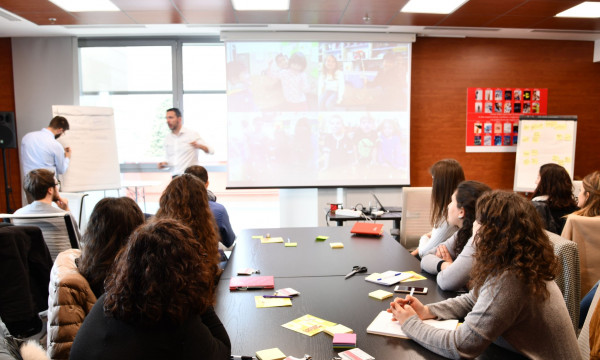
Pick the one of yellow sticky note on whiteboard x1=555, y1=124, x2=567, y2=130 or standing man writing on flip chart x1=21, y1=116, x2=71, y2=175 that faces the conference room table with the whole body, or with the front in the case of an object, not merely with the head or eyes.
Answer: the yellow sticky note on whiteboard

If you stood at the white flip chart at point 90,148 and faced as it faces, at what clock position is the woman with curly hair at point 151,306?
The woman with curly hair is roughly at 12 o'clock from the white flip chart.

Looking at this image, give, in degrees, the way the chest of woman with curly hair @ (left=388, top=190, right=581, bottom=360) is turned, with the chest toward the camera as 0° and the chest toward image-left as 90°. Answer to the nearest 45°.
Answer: approximately 135°

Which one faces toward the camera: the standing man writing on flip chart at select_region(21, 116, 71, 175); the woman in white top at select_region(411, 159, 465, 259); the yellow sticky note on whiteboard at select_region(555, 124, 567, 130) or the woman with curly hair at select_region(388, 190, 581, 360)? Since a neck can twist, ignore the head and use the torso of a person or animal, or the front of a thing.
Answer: the yellow sticky note on whiteboard

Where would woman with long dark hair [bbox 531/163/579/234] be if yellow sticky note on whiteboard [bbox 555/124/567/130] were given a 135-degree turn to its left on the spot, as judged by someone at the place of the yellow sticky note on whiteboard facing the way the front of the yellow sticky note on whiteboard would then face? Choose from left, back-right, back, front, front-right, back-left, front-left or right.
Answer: back-right

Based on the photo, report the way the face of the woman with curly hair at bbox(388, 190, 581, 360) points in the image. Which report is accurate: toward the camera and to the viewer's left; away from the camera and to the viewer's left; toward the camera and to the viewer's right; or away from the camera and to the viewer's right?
away from the camera and to the viewer's left

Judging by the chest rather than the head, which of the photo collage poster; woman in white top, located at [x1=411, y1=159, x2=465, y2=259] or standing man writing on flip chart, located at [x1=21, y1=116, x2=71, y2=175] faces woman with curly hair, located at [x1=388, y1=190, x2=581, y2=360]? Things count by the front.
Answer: the photo collage poster

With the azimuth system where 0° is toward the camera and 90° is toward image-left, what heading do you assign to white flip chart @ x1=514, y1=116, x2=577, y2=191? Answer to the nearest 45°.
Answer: approximately 0°

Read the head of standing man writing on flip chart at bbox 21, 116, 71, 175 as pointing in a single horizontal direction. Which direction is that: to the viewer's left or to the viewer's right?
to the viewer's right

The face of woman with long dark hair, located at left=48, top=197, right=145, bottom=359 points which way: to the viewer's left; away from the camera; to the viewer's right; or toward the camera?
away from the camera

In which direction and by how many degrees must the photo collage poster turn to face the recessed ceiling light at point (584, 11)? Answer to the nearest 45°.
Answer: approximately 45° to its left

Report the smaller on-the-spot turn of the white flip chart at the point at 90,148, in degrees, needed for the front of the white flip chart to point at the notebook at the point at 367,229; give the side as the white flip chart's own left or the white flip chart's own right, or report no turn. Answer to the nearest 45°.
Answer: approximately 45° to the white flip chart's own left

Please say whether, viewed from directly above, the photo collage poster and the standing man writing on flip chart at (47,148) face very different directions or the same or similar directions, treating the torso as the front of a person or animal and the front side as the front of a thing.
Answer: very different directions

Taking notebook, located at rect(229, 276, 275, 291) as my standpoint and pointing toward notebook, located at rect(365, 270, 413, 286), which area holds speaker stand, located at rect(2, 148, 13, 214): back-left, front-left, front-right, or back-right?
back-left

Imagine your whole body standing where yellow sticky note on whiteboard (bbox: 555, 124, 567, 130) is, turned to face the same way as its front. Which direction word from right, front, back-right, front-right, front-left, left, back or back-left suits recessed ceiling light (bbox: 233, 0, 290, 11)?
front-right

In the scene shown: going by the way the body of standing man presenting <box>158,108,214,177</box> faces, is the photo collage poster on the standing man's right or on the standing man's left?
on the standing man's left

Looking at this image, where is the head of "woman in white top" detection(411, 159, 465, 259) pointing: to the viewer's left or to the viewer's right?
to the viewer's left
